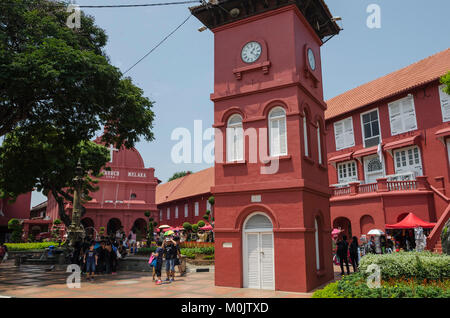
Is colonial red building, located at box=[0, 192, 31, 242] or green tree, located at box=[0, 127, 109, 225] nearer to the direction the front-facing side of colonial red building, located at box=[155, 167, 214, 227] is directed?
the green tree

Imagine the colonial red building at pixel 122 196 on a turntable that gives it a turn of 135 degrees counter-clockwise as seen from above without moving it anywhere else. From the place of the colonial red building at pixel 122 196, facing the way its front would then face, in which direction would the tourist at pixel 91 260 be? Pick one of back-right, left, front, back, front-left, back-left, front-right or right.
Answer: back-right

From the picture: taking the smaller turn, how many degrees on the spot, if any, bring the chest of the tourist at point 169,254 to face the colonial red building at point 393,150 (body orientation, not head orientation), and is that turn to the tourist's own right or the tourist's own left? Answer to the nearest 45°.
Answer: approximately 135° to the tourist's own left

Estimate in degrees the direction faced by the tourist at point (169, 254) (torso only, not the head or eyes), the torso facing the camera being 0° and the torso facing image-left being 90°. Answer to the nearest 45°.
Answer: approximately 0°

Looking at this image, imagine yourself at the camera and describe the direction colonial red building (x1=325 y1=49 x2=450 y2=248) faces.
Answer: facing the viewer and to the left of the viewer

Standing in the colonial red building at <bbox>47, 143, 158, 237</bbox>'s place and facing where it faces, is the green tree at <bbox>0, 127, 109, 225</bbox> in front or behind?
in front

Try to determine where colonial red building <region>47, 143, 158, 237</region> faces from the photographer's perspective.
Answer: facing the viewer

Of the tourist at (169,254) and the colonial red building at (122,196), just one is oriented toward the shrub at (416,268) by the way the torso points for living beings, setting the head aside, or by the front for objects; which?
the colonial red building

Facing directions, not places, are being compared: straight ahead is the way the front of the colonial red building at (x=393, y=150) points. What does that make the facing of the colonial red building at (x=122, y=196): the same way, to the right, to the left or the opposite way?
to the left
